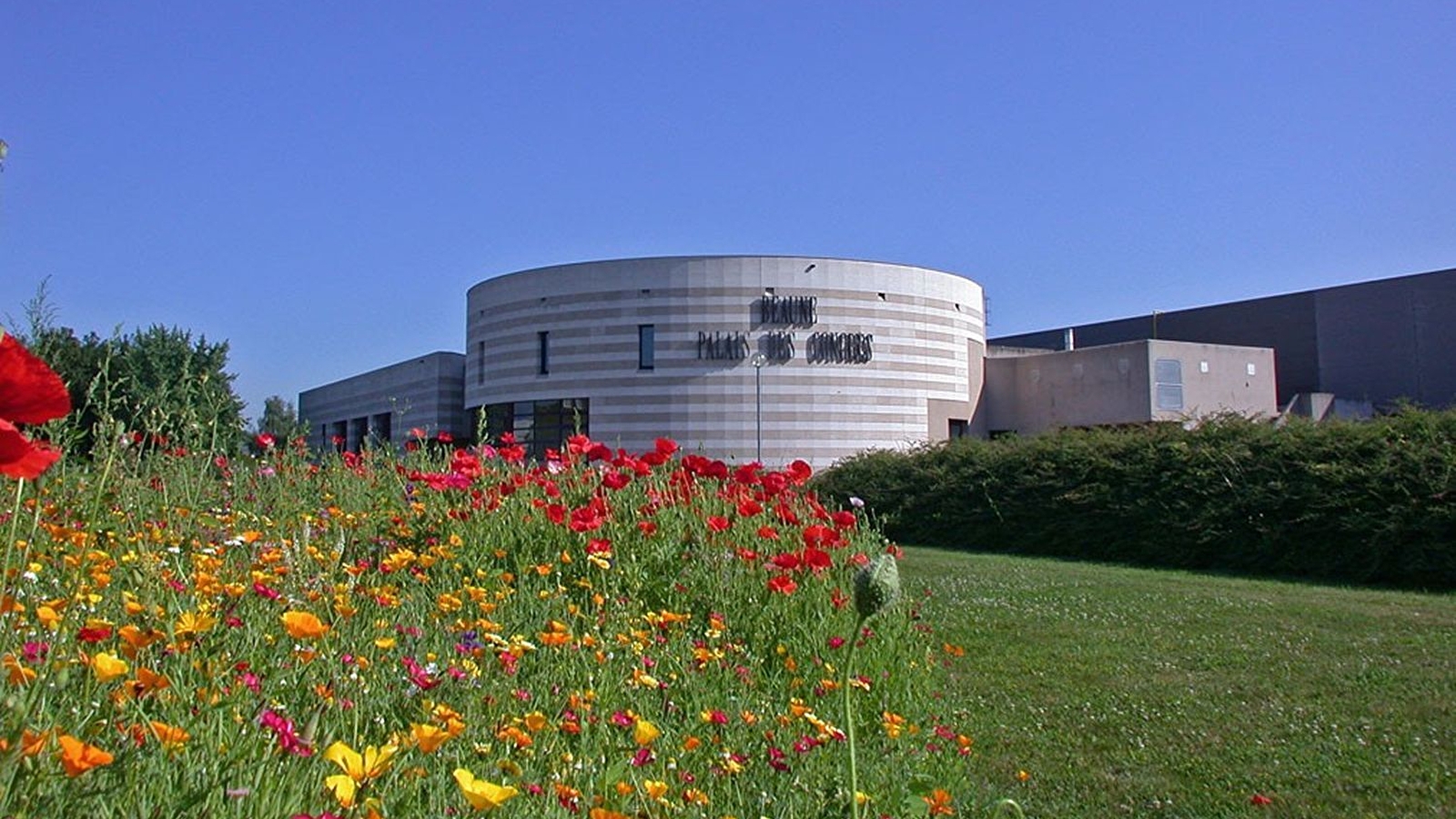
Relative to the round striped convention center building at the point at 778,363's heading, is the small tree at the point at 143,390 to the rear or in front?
in front

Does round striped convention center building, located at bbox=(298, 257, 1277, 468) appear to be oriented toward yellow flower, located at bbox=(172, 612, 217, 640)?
yes

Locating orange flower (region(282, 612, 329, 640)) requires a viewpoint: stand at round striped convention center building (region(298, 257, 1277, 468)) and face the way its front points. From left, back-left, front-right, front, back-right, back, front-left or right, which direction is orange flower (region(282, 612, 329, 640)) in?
front

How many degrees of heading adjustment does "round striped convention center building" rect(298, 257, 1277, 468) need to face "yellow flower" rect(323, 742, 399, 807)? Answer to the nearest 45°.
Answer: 0° — it already faces it

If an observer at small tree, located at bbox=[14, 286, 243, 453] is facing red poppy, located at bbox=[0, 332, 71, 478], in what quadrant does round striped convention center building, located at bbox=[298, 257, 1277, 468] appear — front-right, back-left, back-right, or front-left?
back-left

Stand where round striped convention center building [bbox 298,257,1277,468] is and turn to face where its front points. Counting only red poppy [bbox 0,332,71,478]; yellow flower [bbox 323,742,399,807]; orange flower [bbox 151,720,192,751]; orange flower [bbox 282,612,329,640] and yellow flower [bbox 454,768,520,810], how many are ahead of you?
5

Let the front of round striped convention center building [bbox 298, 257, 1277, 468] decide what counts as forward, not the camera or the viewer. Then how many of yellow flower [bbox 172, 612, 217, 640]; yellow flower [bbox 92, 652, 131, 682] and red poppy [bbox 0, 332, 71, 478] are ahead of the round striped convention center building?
3

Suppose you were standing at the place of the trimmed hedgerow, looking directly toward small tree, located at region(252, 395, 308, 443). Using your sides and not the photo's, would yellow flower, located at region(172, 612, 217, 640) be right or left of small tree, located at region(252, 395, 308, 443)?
left

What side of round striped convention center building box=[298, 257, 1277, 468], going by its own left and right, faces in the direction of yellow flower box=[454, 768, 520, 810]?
front

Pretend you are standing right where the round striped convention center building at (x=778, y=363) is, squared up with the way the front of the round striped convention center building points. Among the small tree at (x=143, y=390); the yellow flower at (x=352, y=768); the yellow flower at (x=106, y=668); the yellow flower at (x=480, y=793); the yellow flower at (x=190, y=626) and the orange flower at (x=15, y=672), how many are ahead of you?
6

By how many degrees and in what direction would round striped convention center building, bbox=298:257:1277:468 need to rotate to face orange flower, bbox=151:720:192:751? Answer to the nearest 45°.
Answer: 0° — it already faces it

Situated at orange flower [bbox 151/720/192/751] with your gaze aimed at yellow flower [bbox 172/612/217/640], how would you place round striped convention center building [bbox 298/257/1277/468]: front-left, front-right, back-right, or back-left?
front-right

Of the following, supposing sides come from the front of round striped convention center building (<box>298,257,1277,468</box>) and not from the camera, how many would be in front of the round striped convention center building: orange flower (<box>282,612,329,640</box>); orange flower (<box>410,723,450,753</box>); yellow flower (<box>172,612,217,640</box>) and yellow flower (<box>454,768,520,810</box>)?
4

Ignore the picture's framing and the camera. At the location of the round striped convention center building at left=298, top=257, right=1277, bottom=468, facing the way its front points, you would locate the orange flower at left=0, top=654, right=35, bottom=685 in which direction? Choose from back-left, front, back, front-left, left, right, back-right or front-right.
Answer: front

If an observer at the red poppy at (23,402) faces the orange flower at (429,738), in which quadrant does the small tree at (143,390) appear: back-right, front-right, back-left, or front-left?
front-left

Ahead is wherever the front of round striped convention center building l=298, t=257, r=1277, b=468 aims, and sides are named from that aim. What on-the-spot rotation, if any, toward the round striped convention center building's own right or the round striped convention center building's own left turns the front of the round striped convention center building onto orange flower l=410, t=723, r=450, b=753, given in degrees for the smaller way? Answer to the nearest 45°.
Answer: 0° — it already faces it
